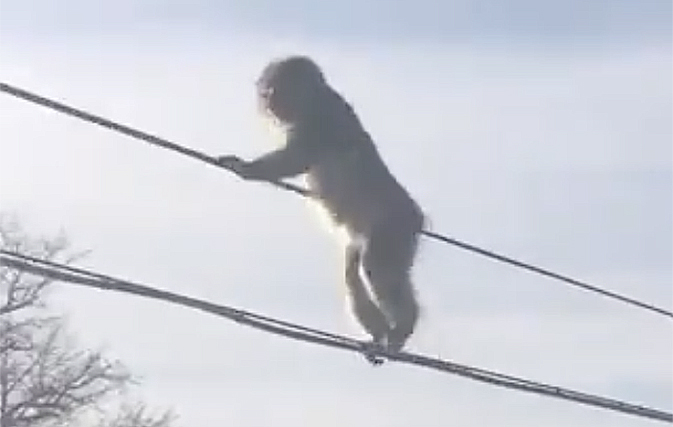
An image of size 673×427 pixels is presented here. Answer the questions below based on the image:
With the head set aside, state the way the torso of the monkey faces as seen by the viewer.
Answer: to the viewer's left

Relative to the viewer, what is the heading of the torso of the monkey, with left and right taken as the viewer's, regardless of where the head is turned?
facing to the left of the viewer
